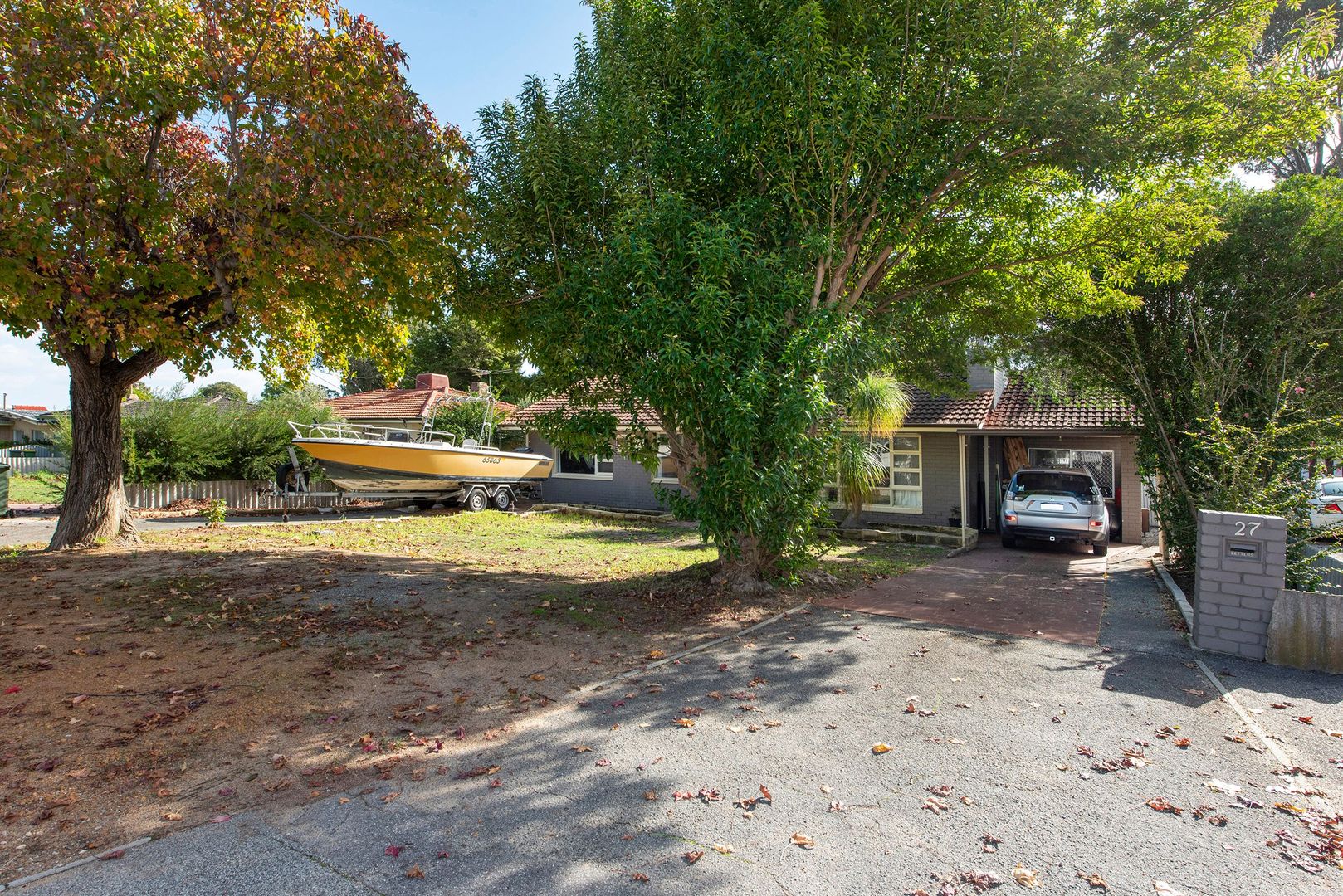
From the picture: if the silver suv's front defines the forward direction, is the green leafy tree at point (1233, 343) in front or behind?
behind

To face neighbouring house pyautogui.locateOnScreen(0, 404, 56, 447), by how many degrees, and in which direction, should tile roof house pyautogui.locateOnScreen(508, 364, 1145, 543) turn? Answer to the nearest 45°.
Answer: approximately 90° to its right

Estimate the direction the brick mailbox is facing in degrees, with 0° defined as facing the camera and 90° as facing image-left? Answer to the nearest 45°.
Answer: approximately 0°

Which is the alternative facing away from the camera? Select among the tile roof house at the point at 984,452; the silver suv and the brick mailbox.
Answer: the silver suv

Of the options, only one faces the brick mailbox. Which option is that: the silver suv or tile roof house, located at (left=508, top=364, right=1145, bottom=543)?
the tile roof house

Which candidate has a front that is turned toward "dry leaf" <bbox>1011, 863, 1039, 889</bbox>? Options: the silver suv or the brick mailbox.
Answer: the brick mailbox

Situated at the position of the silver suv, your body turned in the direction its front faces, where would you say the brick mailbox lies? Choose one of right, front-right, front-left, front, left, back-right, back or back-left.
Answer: back

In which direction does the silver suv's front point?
away from the camera

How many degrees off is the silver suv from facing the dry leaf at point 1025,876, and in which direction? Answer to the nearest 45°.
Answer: approximately 180°

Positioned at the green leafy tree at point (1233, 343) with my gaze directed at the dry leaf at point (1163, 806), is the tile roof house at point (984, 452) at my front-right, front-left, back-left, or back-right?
back-right

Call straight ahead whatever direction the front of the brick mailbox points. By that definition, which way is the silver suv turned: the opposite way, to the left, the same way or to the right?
the opposite way
